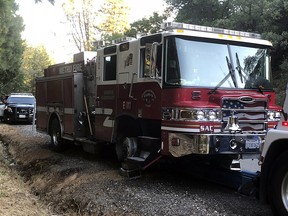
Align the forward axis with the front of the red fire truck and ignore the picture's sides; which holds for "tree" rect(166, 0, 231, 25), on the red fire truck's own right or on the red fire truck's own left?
on the red fire truck's own left

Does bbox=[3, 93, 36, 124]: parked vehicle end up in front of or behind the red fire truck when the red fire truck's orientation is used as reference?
behind

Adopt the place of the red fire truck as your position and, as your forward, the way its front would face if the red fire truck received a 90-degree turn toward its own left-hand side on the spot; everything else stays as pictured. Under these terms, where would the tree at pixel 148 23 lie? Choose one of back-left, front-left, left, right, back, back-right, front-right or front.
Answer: front-left

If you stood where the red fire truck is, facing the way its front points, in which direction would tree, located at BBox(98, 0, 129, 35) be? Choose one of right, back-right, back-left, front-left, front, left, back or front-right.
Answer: back-left

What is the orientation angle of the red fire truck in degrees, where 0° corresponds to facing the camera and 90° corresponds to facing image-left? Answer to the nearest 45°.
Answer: approximately 315°

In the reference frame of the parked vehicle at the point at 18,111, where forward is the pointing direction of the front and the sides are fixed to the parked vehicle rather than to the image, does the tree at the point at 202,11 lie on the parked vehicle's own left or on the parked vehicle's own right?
on the parked vehicle's own left

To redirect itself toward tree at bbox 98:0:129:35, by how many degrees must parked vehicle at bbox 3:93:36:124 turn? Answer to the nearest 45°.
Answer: approximately 135° to its left

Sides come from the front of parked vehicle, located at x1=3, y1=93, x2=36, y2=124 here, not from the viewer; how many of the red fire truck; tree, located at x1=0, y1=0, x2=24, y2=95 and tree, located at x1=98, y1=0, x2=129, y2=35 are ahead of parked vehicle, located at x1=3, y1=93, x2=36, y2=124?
1

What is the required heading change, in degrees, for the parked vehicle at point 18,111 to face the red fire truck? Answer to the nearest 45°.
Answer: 0° — it already faces it

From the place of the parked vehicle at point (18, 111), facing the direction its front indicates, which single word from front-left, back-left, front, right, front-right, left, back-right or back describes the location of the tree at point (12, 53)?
back

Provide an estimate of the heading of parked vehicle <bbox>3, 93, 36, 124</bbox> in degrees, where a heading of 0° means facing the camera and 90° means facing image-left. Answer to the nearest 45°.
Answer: approximately 0°

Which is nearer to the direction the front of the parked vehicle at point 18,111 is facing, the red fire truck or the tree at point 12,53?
the red fire truck
